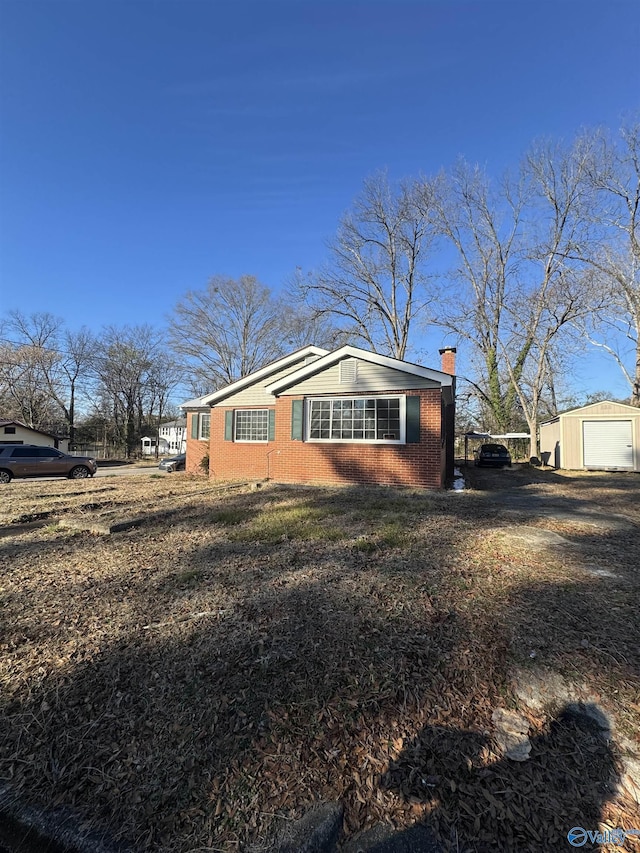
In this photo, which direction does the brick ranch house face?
toward the camera

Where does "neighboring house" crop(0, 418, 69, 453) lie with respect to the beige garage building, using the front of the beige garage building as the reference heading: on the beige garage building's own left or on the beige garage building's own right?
on the beige garage building's own right

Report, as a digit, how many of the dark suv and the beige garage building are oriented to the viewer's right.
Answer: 1

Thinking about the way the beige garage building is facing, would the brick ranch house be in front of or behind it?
in front

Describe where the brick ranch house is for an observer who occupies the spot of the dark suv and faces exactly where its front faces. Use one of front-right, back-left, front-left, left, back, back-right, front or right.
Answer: front-right

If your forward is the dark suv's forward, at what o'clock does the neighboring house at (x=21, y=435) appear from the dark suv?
The neighboring house is roughly at 9 o'clock from the dark suv.

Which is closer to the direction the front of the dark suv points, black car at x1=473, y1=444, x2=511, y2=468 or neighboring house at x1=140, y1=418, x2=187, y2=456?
the black car

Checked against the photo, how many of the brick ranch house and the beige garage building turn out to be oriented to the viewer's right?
0

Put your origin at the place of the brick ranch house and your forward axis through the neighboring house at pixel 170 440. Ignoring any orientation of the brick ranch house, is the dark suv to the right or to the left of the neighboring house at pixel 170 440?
left

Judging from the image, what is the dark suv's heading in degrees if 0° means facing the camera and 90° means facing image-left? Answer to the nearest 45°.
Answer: approximately 270°

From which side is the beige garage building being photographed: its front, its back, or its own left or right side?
front
